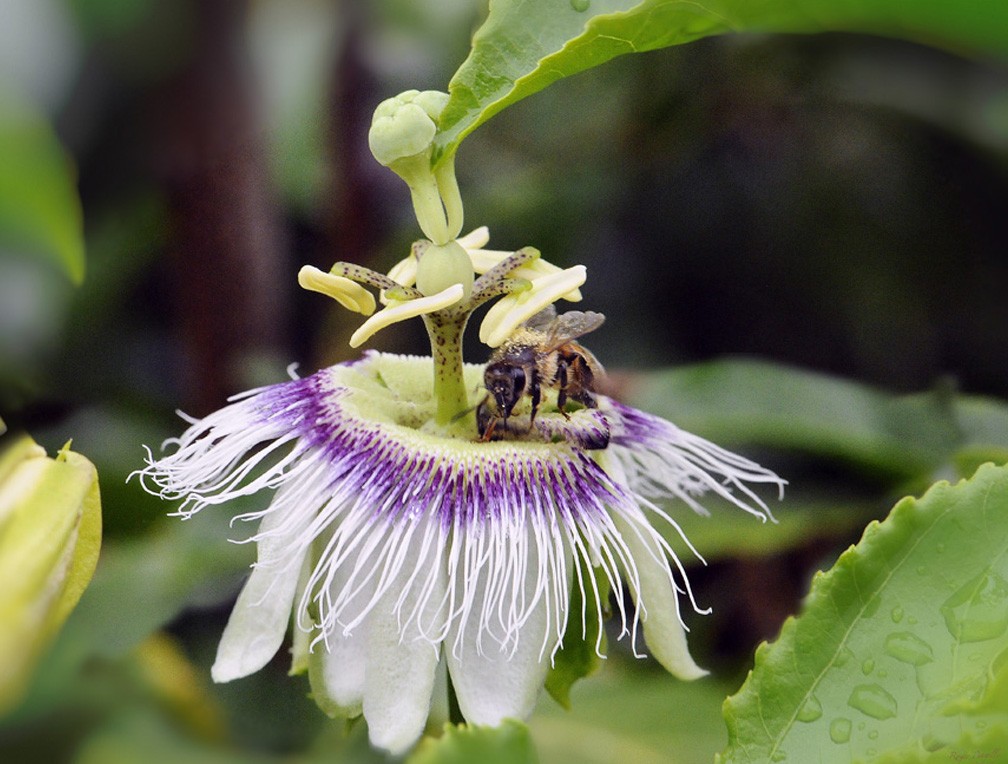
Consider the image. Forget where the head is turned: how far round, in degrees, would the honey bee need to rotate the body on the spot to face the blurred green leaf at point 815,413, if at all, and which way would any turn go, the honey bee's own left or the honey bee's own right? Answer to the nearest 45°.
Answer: approximately 180°

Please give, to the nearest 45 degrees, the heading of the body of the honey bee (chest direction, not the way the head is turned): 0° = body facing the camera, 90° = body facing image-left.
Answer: approximately 45°
